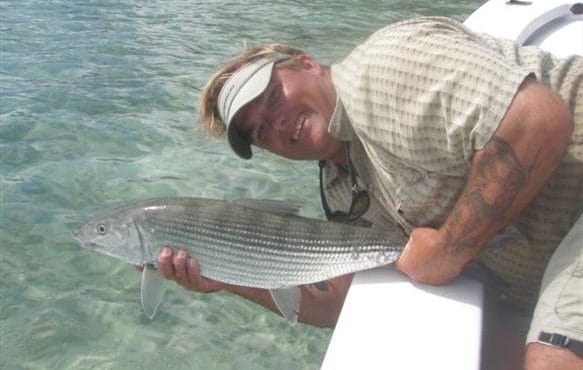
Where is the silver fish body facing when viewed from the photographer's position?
facing to the left of the viewer
